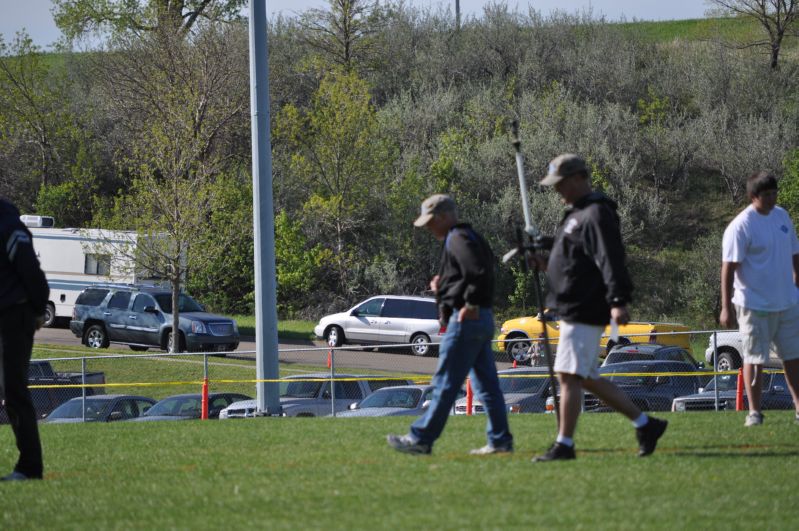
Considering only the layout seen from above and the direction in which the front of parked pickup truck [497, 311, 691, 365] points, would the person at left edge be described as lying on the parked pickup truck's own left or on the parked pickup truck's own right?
on the parked pickup truck's own left

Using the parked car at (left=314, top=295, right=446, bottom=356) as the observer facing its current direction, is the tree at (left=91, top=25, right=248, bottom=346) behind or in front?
in front

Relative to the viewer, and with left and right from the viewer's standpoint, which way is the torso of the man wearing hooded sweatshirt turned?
facing to the left of the viewer

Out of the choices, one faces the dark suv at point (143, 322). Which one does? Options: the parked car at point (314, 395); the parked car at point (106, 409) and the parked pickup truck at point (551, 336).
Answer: the parked pickup truck at point (551, 336)

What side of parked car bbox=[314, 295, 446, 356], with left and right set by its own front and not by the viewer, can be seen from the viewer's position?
left

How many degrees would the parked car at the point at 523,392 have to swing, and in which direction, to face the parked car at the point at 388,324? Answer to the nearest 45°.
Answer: approximately 135° to its right

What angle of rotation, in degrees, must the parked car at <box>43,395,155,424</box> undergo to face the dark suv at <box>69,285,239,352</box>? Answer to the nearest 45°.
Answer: approximately 135° to its right

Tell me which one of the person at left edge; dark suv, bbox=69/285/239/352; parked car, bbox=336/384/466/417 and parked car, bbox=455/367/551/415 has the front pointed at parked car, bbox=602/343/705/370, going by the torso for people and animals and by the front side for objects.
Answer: the dark suv

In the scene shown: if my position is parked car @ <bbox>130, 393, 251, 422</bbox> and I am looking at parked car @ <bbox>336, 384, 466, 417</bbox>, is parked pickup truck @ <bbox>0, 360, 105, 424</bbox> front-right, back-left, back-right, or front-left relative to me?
back-left

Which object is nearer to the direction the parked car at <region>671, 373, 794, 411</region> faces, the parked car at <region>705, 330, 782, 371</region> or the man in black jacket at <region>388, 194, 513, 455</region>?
the man in black jacket

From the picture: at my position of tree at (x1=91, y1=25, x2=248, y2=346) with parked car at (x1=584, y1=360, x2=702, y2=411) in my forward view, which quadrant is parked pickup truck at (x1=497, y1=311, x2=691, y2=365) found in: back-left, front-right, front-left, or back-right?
front-left

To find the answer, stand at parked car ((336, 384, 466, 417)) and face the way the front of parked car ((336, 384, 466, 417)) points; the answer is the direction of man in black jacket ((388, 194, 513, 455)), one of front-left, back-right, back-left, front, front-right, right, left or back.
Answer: front-left

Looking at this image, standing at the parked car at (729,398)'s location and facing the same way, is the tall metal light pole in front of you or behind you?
in front
